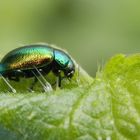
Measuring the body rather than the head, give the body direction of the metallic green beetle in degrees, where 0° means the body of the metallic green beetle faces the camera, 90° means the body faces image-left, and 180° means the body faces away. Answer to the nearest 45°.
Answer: approximately 270°
